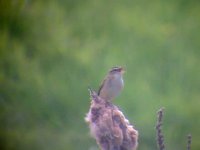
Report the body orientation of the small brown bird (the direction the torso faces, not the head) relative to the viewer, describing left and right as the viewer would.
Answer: facing the viewer and to the right of the viewer
